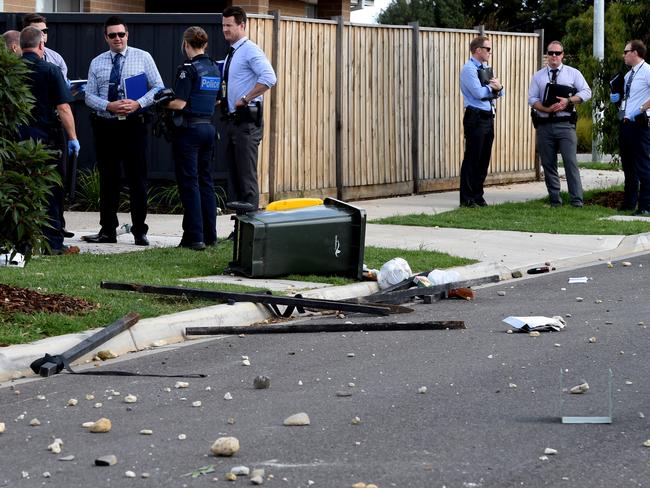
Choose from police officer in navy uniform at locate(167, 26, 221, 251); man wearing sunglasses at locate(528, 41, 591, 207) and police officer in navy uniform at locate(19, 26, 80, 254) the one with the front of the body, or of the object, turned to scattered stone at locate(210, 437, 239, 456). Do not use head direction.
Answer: the man wearing sunglasses

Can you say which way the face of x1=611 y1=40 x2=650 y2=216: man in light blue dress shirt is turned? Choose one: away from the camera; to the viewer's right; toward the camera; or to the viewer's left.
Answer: to the viewer's left

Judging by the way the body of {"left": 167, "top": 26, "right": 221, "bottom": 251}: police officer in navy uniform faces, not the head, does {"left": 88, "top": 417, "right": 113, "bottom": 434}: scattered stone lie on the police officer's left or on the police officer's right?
on the police officer's left

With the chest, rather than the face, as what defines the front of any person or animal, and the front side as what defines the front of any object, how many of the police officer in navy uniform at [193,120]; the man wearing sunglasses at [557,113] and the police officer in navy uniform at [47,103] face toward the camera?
1

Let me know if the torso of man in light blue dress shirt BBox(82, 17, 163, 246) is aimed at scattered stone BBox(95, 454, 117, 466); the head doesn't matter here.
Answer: yes

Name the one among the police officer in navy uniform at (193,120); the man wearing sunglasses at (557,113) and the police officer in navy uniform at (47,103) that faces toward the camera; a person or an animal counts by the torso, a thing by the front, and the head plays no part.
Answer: the man wearing sunglasses

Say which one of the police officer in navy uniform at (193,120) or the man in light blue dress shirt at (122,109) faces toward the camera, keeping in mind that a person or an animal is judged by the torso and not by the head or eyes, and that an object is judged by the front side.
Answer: the man in light blue dress shirt

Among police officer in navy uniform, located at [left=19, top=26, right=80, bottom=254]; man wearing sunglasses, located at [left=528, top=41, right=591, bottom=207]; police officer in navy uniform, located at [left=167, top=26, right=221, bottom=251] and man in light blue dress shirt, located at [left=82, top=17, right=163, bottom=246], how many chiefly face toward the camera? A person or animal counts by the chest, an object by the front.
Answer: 2

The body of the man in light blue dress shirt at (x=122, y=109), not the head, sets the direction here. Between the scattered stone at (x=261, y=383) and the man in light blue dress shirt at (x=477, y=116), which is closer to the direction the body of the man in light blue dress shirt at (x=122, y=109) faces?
the scattered stone

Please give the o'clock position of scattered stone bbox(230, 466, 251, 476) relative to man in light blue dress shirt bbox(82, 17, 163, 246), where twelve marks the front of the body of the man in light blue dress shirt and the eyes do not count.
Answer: The scattered stone is roughly at 12 o'clock from the man in light blue dress shirt.

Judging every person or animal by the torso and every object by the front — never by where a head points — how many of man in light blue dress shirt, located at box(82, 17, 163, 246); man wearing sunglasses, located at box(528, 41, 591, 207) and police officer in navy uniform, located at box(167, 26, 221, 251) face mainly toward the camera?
2

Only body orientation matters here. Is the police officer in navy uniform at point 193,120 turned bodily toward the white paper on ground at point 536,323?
no

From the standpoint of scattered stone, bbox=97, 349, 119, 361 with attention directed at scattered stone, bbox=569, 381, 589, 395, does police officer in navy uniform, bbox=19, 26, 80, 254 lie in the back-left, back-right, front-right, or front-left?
back-left

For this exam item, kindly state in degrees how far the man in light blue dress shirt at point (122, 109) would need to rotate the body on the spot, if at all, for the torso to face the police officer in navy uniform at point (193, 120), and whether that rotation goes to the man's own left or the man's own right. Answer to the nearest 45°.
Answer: approximately 45° to the man's own left

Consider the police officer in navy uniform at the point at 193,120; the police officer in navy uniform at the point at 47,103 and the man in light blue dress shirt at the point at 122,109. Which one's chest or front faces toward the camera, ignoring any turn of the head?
the man in light blue dress shirt

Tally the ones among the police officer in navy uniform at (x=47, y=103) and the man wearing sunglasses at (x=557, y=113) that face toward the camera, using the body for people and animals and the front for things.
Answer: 1

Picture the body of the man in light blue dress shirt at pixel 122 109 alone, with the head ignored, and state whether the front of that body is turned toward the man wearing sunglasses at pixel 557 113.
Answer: no

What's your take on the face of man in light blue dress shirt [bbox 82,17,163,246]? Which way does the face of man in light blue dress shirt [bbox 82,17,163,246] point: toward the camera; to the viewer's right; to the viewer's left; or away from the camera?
toward the camera

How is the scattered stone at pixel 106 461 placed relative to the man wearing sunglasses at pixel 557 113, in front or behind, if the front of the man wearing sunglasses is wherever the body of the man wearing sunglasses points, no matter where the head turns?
in front

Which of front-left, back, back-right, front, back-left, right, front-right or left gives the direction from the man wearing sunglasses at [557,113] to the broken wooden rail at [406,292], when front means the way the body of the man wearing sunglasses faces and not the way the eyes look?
front

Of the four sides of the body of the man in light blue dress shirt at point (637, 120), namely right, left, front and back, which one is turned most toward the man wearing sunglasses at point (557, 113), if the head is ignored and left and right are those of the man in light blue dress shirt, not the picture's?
right

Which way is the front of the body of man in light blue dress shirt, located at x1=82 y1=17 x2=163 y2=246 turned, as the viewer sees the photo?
toward the camera

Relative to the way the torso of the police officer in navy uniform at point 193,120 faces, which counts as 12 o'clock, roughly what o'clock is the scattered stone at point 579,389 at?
The scattered stone is roughly at 7 o'clock from the police officer in navy uniform.
